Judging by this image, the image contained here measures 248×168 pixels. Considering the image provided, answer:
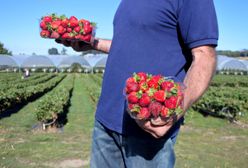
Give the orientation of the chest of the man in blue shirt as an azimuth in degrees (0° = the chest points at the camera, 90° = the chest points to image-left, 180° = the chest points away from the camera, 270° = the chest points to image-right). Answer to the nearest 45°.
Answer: approximately 45°
